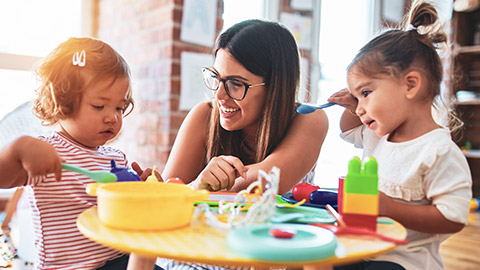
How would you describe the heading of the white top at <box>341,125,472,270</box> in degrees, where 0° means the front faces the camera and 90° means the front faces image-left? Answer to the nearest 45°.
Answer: approximately 45°

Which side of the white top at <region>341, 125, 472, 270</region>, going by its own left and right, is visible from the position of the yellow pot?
front

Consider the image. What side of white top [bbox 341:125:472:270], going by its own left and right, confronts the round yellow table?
front

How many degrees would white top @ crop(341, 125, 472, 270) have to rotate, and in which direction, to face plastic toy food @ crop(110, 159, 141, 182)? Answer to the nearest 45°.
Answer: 0° — it already faces it
